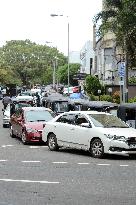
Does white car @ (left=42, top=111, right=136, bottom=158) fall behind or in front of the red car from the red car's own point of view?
in front

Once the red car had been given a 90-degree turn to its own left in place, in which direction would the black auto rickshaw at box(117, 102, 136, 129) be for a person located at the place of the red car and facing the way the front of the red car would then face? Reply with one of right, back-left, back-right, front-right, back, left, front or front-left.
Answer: front-right

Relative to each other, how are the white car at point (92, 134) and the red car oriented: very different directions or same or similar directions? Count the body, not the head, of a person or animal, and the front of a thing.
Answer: same or similar directions

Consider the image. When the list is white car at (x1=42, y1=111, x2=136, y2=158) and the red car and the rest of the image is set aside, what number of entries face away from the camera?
0

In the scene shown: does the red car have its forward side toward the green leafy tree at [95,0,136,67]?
no
